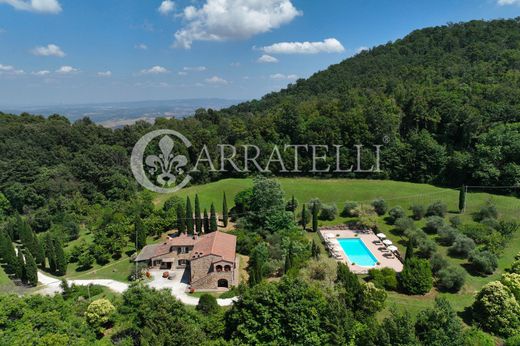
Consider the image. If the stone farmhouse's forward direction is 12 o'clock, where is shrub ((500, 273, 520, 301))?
The shrub is roughly at 10 o'clock from the stone farmhouse.

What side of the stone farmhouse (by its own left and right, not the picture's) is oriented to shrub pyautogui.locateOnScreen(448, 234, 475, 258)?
left

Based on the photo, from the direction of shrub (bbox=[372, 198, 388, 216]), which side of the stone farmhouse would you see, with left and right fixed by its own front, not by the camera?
left

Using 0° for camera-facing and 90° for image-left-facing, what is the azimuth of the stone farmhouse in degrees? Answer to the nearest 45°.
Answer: approximately 0°

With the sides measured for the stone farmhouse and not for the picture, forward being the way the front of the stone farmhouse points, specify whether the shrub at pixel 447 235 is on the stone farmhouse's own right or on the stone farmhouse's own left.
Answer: on the stone farmhouse's own left

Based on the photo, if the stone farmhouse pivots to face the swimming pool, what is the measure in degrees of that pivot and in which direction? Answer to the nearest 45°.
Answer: approximately 90° to its left

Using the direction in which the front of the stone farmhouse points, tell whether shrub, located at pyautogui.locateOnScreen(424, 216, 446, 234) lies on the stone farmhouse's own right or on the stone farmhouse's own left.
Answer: on the stone farmhouse's own left

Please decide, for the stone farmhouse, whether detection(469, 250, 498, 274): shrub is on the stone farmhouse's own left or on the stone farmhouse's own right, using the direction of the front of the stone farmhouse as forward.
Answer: on the stone farmhouse's own left

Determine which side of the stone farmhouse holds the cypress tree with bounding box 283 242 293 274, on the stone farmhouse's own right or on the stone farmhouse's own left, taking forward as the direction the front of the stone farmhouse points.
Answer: on the stone farmhouse's own left

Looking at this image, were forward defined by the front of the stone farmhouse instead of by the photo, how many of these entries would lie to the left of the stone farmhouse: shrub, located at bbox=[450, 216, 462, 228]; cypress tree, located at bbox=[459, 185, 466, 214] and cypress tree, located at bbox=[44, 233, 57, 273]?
2

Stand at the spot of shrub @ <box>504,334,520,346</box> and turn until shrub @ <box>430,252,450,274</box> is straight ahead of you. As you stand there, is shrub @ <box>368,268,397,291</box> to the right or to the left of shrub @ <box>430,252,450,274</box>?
left

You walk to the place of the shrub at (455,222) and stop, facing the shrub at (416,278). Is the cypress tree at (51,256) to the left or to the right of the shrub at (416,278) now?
right

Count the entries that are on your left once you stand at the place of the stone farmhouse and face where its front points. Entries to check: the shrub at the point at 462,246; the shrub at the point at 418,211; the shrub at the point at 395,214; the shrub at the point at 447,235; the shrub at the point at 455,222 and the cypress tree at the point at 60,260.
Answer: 5

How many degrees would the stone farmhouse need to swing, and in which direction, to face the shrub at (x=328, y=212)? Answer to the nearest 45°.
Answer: approximately 135° to its left

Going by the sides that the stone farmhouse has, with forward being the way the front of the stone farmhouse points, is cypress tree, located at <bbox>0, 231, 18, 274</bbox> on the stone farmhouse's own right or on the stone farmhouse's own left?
on the stone farmhouse's own right

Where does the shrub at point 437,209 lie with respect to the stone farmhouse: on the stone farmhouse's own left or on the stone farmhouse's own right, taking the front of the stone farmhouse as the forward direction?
on the stone farmhouse's own left
